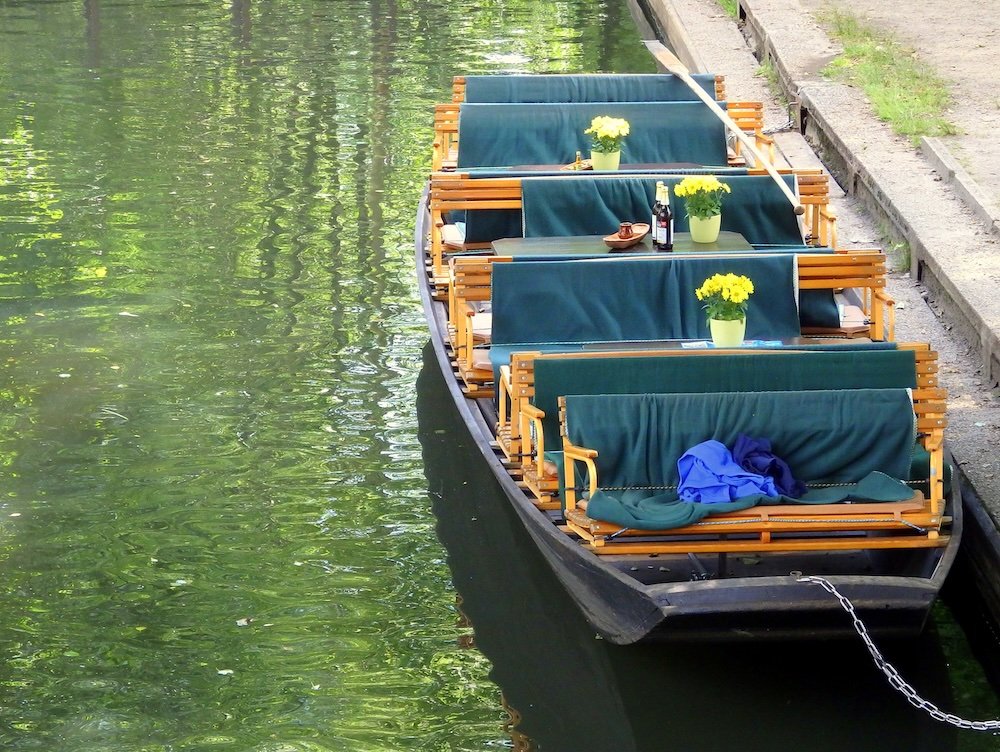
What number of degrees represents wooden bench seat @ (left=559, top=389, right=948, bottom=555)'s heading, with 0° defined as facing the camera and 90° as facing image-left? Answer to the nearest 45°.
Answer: approximately 0°

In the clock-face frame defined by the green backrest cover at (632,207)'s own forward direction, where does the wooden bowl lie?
The wooden bowl is roughly at 12 o'clock from the green backrest cover.

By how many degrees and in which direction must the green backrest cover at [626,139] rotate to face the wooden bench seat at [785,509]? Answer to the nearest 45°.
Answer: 0° — it already faces it

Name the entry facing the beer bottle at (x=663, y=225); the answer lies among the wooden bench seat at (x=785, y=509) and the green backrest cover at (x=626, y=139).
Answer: the green backrest cover

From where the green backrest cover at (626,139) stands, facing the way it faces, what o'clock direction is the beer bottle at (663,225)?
The beer bottle is roughly at 12 o'clock from the green backrest cover.
